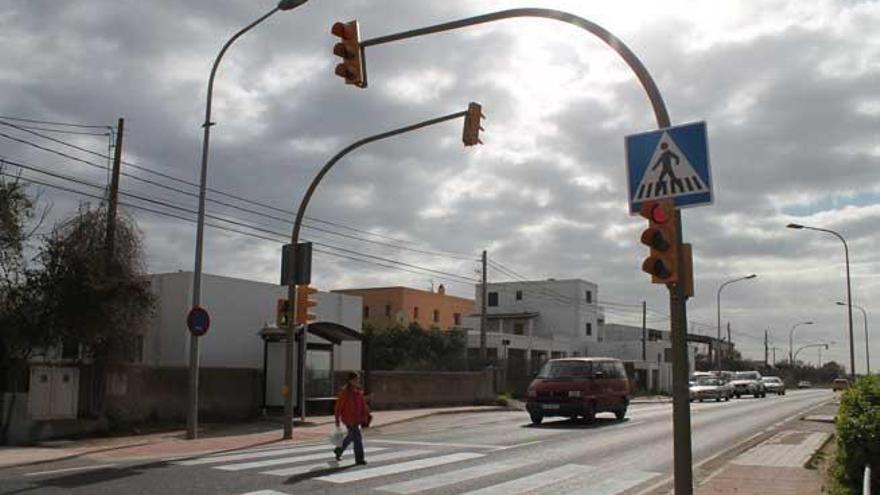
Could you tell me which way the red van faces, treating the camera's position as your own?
facing the viewer and to the left of the viewer

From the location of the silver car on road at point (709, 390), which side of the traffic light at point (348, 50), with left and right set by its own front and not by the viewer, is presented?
back

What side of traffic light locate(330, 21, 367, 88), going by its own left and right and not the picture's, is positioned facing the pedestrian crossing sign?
left

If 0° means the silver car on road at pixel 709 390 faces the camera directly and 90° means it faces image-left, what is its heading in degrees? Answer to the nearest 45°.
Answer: approximately 45°

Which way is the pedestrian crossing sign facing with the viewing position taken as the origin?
facing the viewer

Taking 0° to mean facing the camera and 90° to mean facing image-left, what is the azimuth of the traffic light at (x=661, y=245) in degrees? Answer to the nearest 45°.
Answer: approximately 45°

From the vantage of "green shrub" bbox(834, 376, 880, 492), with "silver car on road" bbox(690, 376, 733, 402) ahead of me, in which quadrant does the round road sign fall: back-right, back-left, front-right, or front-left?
front-left

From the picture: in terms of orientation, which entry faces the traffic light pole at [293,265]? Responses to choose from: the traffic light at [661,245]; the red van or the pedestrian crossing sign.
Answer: the red van

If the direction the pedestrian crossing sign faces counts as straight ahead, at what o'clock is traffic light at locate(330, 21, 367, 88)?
The traffic light is roughly at 4 o'clock from the pedestrian crossing sign.

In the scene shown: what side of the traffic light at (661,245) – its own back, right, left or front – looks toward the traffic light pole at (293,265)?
right

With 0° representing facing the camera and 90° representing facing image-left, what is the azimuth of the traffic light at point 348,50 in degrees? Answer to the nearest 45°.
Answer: approximately 45°
